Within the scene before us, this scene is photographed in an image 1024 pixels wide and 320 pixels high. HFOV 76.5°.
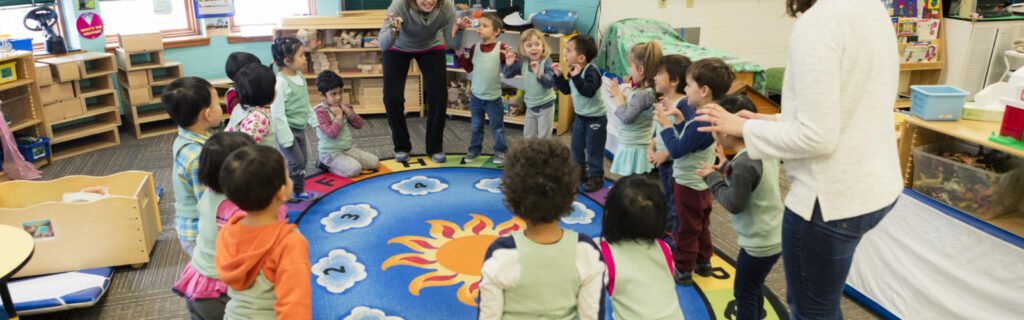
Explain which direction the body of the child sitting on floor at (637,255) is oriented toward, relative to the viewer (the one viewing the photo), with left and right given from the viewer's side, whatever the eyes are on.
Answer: facing away from the viewer

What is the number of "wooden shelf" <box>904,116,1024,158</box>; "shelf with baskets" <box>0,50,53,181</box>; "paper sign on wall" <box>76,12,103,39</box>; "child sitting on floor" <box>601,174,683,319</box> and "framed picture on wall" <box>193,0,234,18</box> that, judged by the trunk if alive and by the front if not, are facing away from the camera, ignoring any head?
1

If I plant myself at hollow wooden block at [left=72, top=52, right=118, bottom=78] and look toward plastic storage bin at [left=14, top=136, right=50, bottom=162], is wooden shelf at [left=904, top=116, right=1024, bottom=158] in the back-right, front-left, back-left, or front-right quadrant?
front-left

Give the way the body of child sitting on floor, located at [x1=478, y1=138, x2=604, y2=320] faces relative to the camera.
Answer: away from the camera

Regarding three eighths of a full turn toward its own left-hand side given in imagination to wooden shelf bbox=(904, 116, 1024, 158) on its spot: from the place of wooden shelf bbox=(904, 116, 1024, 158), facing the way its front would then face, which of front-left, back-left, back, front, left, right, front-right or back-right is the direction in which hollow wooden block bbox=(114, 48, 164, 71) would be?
back

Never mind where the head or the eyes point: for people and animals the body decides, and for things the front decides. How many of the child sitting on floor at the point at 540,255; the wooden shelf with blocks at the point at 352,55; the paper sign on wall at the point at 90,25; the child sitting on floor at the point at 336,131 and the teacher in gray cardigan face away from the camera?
1

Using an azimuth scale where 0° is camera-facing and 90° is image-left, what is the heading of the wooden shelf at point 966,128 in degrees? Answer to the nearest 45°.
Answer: approximately 45°

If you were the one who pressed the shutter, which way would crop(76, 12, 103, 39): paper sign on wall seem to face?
facing the viewer

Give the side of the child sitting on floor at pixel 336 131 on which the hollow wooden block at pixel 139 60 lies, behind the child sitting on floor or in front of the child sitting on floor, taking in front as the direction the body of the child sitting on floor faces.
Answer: behind

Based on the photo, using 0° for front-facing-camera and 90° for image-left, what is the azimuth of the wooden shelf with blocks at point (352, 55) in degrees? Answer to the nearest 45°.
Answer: approximately 0°

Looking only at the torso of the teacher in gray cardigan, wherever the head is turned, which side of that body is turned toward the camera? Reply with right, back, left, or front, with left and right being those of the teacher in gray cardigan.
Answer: front

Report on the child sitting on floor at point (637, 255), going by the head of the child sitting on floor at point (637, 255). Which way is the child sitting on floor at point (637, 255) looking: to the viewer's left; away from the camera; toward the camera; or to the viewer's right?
away from the camera

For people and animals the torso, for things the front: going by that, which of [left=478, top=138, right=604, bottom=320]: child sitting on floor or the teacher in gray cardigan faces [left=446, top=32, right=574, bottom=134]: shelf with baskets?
the child sitting on floor
